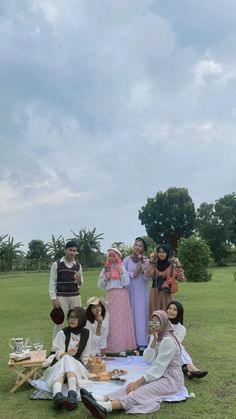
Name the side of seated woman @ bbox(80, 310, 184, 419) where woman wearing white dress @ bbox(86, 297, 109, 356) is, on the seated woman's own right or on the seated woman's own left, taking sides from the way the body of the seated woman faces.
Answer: on the seated woman's own right

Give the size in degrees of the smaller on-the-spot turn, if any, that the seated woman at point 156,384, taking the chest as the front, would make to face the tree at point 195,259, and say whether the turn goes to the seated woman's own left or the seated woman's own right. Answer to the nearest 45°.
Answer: approximately 90° to the seated woman's own right

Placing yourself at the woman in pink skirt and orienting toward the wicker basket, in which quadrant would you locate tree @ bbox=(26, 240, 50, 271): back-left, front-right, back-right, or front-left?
back-right

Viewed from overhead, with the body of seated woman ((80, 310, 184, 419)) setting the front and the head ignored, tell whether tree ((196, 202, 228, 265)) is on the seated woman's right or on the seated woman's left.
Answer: on the seated woman's right

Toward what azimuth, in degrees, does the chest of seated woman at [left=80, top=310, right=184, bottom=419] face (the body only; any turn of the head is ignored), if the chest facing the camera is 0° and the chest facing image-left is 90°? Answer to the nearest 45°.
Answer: approximately 90°

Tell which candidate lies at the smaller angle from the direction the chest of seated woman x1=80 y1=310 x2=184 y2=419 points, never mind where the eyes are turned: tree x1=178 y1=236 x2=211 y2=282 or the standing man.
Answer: the standing man

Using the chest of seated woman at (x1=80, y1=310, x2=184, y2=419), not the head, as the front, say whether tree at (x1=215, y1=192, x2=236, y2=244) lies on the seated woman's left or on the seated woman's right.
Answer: on the seated woman's right
